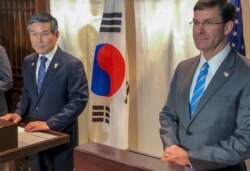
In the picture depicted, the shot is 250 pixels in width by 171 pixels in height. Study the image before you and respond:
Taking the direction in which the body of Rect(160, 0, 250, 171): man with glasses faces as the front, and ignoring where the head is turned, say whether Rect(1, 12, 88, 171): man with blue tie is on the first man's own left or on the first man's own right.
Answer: on the first man's own right

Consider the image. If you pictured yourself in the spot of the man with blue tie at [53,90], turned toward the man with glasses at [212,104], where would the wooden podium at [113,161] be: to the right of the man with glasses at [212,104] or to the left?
right

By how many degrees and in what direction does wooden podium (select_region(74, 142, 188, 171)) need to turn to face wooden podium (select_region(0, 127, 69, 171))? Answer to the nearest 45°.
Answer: approximately 90° to its right

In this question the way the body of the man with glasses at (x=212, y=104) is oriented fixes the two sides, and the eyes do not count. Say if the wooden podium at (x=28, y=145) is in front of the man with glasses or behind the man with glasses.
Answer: in front

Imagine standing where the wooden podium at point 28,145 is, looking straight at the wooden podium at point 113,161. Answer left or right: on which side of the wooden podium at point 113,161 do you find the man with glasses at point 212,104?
left

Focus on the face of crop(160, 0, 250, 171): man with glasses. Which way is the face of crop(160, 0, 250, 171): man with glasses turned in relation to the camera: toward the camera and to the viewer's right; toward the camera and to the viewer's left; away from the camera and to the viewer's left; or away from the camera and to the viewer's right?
toward the camera and to the viewer's left

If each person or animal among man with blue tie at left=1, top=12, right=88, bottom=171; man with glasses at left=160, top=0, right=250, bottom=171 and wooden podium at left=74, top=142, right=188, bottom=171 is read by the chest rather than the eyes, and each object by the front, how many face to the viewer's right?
0

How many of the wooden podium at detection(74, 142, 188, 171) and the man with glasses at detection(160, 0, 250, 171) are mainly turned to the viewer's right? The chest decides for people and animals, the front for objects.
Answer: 0

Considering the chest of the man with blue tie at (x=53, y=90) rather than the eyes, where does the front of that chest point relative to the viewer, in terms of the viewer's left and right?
facing the viewer and to the left of the viewer

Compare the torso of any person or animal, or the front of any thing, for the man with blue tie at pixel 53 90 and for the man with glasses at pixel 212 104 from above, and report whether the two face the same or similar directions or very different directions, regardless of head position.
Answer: same or similar directions

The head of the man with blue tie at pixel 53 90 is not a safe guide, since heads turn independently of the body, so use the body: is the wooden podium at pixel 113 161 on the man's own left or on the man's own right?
on the man's own left
